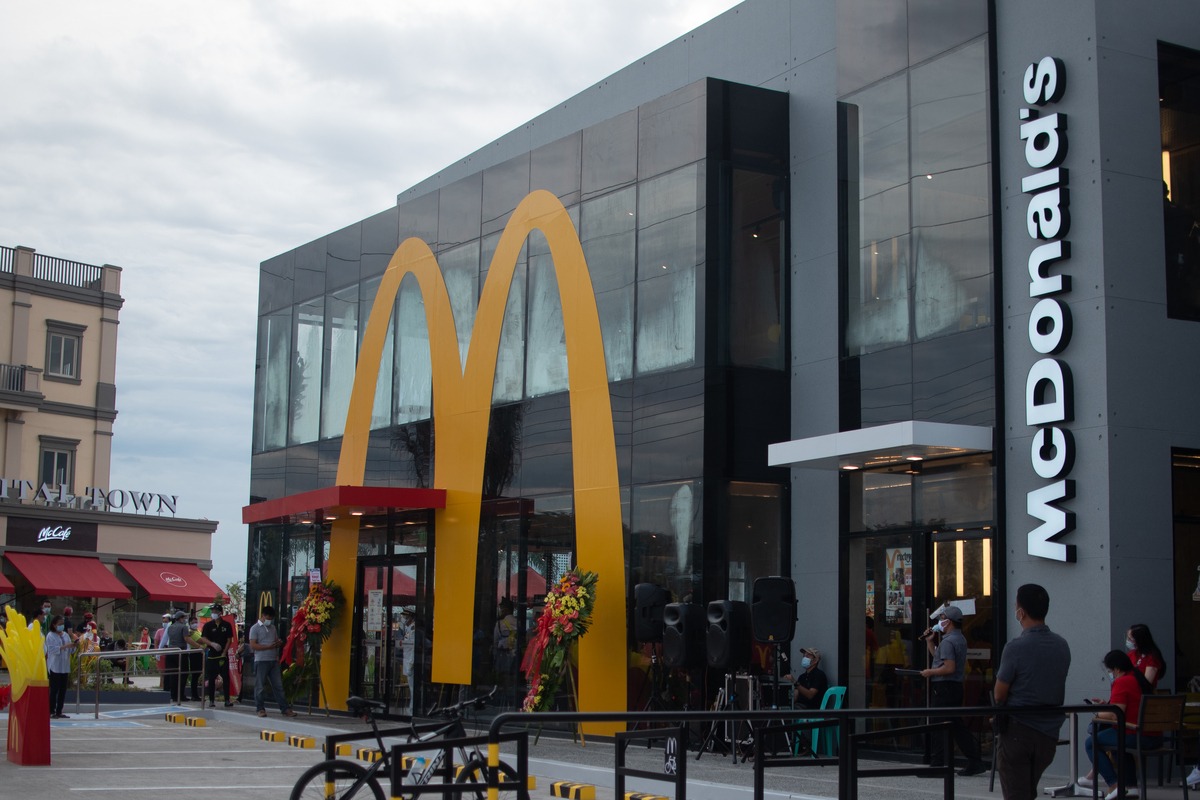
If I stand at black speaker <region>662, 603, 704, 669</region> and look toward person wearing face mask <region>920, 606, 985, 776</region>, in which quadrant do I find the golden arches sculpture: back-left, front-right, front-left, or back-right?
back-left

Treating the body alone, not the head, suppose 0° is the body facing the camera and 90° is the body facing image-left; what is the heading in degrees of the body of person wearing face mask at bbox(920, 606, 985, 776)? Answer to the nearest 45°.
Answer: approximately 90°

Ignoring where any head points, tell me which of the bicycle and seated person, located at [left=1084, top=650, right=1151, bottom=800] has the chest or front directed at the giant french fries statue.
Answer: the seated person

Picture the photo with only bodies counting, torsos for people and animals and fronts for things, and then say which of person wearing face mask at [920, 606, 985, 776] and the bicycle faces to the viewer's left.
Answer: the person wearing face mask

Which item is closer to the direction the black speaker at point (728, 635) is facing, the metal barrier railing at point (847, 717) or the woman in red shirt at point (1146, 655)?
the metal barrier railing

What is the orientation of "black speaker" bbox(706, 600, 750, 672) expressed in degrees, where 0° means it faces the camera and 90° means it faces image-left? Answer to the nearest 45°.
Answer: approximately 45°

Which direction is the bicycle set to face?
to the viewer's right

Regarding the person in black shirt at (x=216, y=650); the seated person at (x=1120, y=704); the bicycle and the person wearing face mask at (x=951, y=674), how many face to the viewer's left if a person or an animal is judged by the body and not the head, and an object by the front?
2

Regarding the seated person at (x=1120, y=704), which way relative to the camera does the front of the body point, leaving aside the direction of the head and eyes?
to the viewer's left

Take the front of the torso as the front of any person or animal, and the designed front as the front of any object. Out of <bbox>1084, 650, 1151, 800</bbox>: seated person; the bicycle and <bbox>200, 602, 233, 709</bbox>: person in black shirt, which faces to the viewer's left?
the seated person
